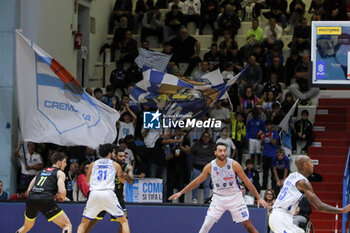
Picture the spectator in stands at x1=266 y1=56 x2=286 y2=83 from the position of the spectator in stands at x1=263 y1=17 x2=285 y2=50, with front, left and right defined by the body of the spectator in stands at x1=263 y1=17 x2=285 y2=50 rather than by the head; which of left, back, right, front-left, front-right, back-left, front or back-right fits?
front

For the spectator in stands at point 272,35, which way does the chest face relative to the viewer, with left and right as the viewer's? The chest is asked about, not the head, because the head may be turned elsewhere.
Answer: facing the viewer

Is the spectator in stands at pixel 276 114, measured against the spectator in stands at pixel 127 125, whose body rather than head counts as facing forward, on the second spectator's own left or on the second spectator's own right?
on the second spectator's own left

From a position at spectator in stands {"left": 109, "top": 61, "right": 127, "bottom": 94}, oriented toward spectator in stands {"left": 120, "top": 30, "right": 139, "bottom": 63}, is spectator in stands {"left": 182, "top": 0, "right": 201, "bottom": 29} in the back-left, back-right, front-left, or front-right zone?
front-right

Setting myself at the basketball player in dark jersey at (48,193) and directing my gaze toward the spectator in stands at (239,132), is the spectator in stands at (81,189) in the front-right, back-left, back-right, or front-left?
front-left

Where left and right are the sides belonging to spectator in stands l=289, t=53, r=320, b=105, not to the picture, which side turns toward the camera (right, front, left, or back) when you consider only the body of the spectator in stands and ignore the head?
front

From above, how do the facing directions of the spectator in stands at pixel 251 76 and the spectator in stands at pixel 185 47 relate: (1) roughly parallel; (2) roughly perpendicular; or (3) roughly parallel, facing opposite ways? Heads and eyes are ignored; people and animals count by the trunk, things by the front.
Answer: roughly parallel

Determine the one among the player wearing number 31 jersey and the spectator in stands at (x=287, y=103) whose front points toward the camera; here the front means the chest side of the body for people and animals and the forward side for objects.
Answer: the spectator in stands

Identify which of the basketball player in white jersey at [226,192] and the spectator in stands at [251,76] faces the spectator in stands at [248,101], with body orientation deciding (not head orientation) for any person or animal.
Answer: the spectator in stands at [251,76]

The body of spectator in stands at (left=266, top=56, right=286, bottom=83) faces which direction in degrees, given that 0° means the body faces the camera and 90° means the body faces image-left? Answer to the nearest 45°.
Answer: approximately 0°

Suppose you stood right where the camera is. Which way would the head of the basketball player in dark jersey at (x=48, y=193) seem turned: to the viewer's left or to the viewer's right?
to the viewer's right

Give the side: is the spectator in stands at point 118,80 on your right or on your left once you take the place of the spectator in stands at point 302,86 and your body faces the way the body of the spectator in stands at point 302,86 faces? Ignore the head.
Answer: on your right

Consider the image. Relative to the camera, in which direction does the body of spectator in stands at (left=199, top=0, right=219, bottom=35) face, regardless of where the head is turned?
toward the camera

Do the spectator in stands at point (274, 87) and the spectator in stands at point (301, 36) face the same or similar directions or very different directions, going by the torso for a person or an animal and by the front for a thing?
same or similar directions

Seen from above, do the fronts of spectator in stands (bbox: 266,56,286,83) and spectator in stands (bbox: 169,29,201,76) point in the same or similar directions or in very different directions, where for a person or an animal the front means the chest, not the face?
same or similar directions
